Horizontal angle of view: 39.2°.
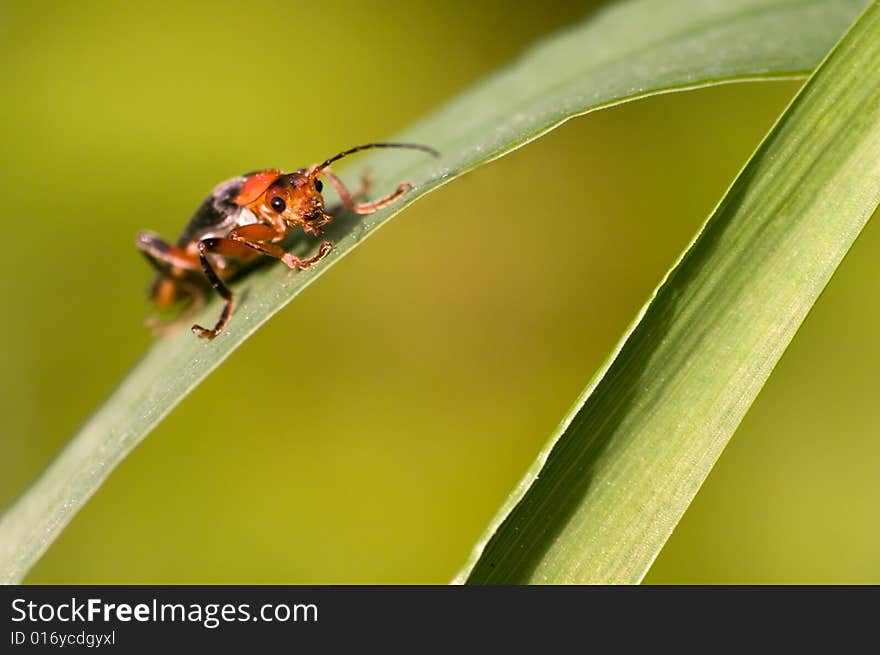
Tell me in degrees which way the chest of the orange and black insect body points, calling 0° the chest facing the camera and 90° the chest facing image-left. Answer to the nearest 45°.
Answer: approximately 315°
